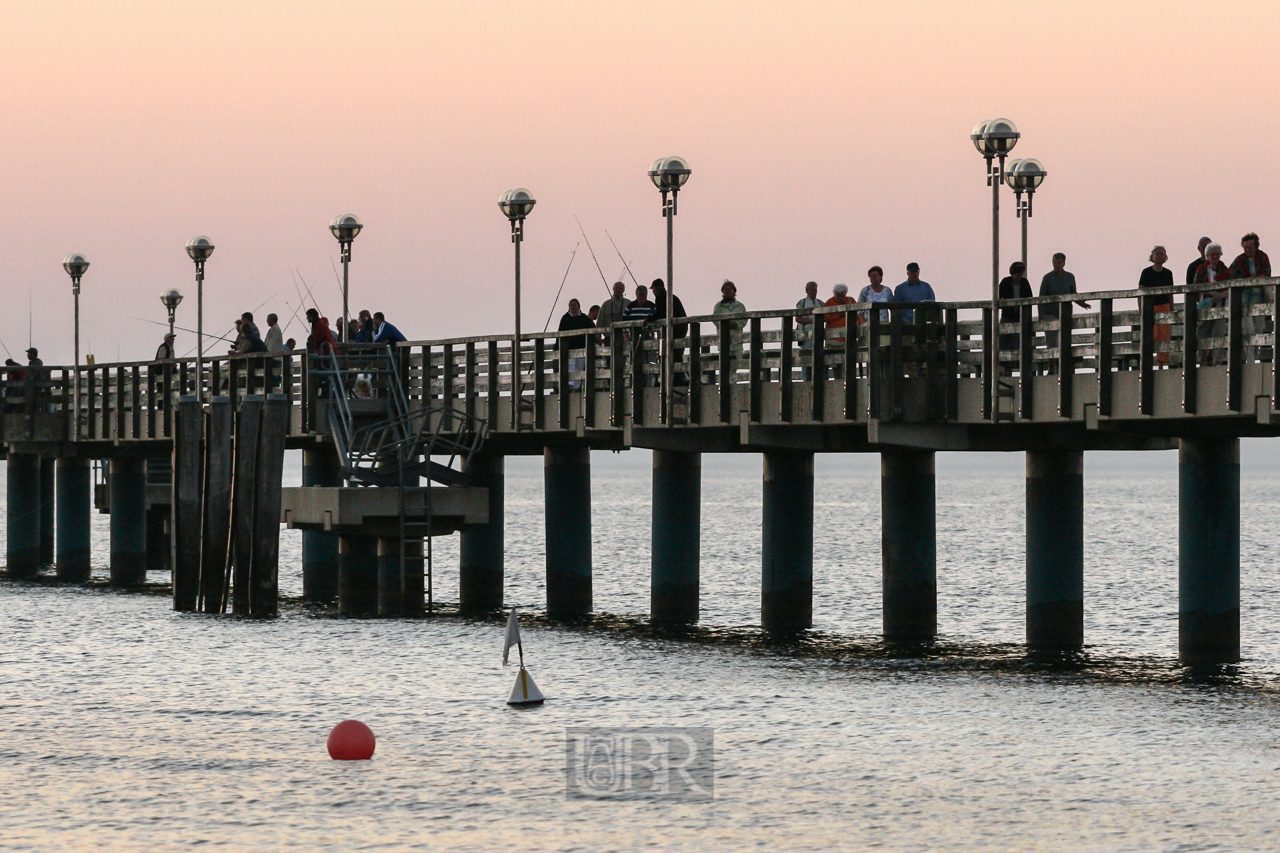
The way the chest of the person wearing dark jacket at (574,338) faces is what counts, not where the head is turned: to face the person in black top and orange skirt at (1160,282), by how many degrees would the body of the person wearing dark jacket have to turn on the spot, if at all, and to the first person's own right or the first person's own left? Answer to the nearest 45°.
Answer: approximately 45° to the first person's own left

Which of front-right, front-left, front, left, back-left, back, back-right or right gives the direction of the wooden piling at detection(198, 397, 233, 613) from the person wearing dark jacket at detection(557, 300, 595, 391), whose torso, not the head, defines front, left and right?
right

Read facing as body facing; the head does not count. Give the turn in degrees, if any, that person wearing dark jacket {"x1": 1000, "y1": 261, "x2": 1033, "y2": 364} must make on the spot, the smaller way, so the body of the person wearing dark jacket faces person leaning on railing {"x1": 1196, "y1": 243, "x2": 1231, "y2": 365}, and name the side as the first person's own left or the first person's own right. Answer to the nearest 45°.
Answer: approximately 45° to the first person's own left

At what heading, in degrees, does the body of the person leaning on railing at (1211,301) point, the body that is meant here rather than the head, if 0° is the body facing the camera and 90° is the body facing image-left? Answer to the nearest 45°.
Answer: approximately 0°
